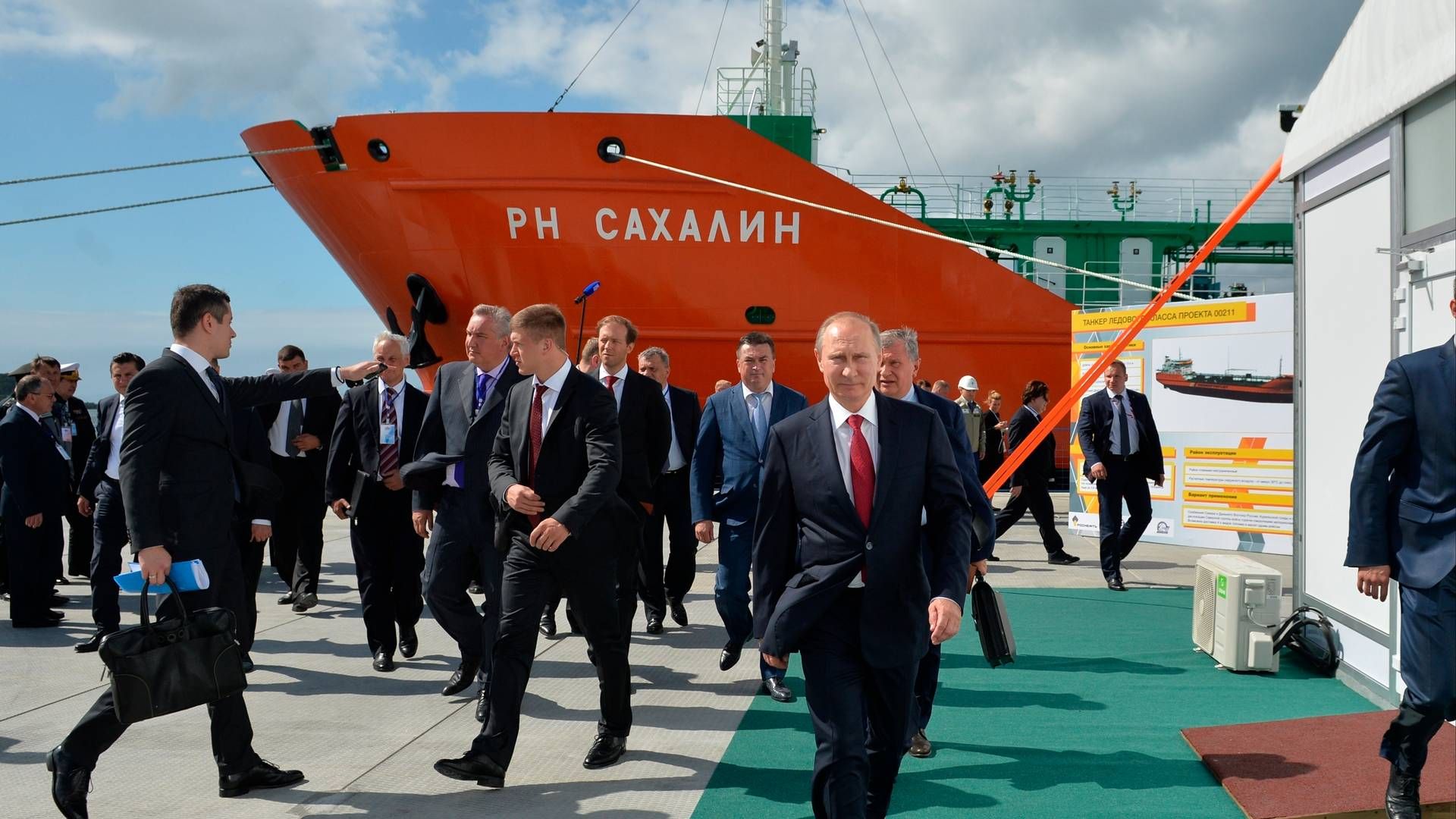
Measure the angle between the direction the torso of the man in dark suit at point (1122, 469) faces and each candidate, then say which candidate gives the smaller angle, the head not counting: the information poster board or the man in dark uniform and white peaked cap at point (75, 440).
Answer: the man in dark uniform and white peaked cap

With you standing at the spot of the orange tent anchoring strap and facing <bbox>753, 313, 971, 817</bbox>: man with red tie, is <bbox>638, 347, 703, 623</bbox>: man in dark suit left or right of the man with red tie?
right

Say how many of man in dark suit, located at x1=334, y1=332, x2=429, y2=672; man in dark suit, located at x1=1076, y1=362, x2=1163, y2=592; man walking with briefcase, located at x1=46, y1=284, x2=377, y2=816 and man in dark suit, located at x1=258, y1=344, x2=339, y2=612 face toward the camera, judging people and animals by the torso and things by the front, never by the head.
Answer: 3

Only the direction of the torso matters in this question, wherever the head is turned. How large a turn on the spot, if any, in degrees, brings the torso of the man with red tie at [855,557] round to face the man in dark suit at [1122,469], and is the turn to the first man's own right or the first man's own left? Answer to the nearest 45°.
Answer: approximately 180°

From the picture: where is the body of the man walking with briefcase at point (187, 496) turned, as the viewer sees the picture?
to the viewer's right
